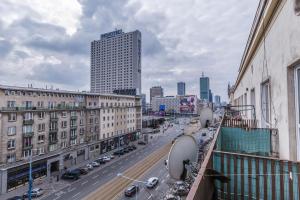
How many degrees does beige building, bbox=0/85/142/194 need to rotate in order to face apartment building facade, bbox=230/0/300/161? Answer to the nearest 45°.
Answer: approximately 45° to its right

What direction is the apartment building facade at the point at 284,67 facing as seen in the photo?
to the viewer's left

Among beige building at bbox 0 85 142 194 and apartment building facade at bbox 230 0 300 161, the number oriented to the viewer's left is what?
1

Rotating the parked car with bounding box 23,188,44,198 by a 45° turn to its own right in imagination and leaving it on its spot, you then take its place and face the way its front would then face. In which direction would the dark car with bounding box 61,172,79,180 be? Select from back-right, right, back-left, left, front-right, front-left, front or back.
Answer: back-right

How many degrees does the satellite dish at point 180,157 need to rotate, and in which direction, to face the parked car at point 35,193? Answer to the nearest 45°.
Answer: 0° — it already faces it

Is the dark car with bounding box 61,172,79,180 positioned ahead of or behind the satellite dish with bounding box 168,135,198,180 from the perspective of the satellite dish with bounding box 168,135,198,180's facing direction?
ahead

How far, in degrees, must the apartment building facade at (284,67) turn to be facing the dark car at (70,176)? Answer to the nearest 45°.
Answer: approximately 45° to its right

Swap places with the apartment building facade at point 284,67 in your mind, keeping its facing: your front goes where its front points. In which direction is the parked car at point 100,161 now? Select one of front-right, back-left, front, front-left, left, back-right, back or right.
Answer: front-right

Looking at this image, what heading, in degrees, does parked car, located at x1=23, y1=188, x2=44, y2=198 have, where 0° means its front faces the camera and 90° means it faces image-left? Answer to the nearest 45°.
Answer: approximately 45°
